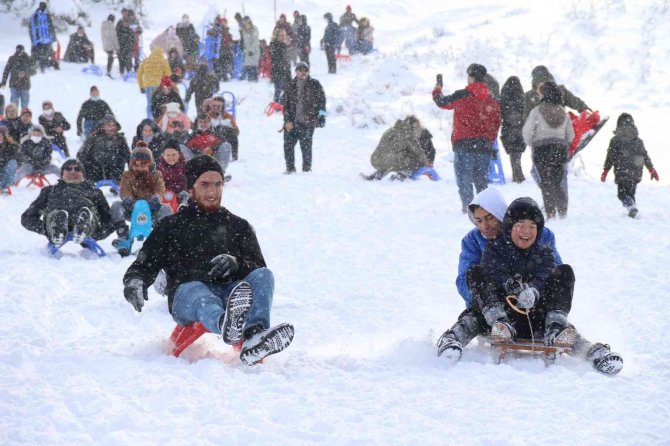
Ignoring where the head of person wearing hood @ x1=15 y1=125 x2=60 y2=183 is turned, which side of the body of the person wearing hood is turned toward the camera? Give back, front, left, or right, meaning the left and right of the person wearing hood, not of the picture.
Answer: front

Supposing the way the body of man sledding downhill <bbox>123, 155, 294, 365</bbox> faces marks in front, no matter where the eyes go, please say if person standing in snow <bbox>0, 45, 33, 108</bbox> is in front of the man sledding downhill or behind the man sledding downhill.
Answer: behind

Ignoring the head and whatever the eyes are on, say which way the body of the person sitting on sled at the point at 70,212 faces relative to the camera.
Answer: toward the camera

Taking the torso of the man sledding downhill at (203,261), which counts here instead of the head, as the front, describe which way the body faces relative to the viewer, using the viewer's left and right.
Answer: facing the viewer and to the right of the viewer

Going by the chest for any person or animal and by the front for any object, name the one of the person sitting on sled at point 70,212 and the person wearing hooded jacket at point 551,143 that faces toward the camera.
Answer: the person sitting on sled

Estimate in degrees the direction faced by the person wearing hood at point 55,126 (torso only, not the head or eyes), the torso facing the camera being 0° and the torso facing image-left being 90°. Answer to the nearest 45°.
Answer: approximately 0°

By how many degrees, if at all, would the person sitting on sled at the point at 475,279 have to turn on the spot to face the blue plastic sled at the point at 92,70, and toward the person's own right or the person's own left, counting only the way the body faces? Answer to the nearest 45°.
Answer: approximately 135° to the person's own right

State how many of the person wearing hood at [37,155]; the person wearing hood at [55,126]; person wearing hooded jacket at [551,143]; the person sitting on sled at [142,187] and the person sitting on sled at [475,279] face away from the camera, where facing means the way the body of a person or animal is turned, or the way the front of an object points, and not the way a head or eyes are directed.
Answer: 1

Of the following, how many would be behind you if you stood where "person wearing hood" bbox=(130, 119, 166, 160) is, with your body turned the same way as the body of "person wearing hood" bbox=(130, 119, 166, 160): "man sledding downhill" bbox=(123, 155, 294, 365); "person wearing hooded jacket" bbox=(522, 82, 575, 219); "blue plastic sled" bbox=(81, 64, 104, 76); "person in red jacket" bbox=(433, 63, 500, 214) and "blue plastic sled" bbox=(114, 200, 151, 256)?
1

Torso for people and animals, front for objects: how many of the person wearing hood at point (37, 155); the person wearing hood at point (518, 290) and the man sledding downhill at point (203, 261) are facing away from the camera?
0

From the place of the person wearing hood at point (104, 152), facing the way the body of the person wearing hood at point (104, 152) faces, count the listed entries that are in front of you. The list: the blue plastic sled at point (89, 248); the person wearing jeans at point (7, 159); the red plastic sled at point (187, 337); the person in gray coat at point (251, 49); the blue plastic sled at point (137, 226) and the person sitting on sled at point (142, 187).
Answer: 4

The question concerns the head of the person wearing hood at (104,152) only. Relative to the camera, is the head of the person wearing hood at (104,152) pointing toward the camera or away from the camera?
toward the camera

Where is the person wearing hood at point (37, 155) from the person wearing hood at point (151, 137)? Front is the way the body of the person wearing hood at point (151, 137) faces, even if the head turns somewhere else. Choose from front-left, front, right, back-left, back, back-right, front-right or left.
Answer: back-right

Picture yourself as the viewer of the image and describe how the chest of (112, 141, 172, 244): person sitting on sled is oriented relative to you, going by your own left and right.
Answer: facing the viewer

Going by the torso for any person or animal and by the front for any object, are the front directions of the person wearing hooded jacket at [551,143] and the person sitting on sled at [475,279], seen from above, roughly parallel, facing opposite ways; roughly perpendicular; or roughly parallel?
roughly parallel, facing opposite ways

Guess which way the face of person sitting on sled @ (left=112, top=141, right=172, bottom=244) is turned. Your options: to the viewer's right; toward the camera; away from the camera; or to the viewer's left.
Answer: toward the camera

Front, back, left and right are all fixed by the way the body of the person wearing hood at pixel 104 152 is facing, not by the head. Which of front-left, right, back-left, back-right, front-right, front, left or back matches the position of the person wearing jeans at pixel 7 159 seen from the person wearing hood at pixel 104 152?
back-right
